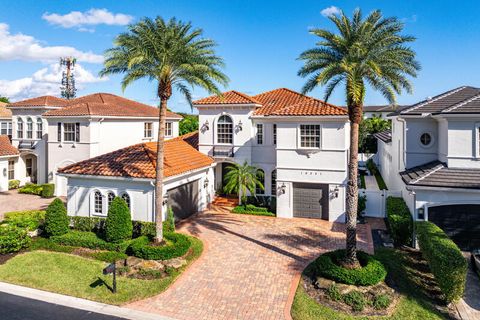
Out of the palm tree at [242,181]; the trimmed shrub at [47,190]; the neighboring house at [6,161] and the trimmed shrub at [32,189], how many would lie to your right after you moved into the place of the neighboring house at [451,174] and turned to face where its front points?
4

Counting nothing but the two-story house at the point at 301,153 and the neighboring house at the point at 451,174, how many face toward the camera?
2

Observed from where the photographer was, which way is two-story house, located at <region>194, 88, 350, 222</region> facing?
facing the viewer

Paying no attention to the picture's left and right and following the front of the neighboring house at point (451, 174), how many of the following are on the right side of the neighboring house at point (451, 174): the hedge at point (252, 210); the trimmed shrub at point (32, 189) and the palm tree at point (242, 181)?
3

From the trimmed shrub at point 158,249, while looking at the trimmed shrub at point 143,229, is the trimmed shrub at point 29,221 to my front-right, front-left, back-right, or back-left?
front-left

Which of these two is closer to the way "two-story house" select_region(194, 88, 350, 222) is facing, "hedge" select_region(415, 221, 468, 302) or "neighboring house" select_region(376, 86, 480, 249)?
the hedge

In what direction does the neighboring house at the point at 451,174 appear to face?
toward the camera

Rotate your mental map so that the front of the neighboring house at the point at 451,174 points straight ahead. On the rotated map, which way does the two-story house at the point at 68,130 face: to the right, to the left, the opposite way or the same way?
the same way

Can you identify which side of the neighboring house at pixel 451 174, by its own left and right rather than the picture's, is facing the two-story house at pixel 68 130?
right

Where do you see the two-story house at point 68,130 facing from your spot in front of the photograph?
facing the viewer and to the left of the viewer

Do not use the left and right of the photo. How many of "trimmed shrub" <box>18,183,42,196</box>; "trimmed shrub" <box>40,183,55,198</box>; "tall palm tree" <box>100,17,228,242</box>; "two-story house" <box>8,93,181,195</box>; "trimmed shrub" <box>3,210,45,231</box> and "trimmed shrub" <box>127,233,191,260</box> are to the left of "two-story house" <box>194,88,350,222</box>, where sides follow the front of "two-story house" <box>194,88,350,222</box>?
0

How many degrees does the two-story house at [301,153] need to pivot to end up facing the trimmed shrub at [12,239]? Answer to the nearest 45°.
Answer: approximately 45° to its right

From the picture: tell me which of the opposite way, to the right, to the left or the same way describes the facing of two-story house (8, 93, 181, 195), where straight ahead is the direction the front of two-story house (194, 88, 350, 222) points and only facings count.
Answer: the same way

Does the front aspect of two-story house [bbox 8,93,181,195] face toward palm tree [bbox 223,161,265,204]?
no

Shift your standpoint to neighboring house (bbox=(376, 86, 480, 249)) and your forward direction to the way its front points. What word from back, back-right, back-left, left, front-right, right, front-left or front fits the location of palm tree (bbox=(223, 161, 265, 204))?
right

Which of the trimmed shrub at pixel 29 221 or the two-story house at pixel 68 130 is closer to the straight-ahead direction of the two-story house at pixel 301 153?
the trimmed shrub

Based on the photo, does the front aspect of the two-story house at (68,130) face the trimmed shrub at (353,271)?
no

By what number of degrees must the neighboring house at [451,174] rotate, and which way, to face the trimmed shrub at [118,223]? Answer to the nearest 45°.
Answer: approximately 45° to its right
